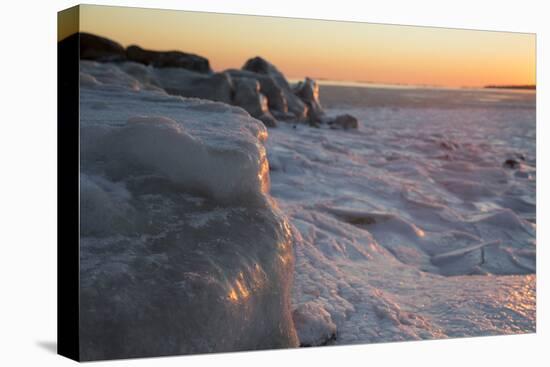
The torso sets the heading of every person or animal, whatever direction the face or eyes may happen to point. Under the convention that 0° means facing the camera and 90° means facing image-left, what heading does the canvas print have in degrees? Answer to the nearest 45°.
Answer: approximately 315°
